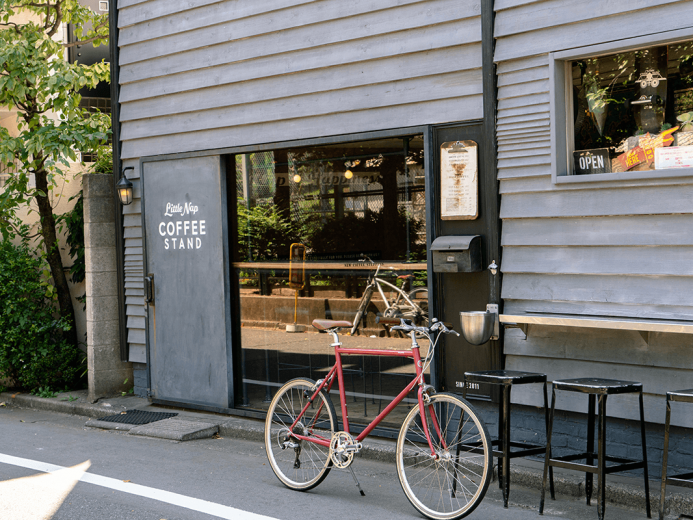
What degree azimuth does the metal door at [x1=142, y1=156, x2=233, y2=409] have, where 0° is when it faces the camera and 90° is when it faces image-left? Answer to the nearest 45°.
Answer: approximately 45°

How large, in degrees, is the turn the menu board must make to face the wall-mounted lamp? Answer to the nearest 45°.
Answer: approximately 135° to its right

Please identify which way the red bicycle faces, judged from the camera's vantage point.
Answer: facing the viewer and to the right of the viewer

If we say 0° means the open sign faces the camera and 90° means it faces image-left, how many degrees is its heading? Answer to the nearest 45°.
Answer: approximately 0°

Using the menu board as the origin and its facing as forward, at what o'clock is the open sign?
The open sign is roughly at 10 o'clock from the menu board.

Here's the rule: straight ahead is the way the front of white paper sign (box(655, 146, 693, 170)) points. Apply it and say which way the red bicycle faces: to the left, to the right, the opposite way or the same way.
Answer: to the left

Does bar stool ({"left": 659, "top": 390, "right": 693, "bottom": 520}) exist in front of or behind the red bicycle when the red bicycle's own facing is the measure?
in front

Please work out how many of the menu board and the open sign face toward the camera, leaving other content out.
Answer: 2

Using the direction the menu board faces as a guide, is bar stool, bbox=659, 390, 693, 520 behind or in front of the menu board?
in front
